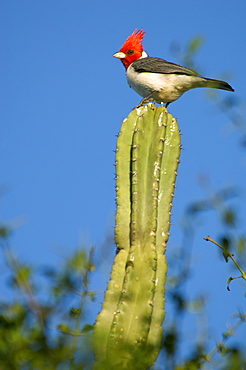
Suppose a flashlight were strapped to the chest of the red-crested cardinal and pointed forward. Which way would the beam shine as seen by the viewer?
to the viewer's left
